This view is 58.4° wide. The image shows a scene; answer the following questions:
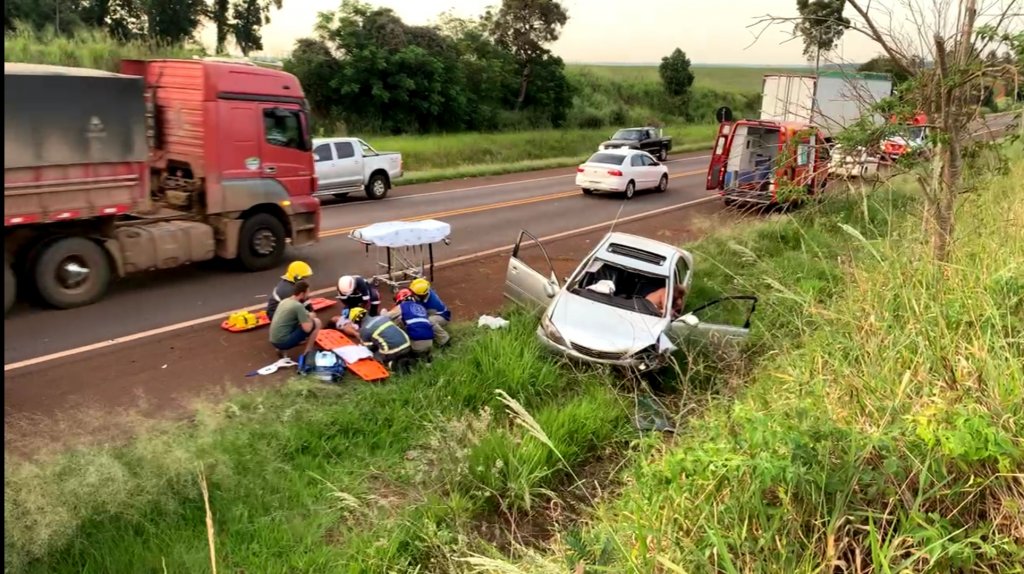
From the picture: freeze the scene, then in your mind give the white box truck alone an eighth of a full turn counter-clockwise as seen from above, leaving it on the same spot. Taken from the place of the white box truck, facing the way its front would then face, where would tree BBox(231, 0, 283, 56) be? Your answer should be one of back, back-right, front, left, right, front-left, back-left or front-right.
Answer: front-left

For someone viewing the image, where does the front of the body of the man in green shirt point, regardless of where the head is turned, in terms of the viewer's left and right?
facing away from the viewer and to the right of the viewer

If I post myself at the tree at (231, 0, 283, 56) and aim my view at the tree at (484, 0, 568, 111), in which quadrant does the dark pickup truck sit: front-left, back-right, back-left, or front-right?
front-right

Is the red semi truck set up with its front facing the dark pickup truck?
yes

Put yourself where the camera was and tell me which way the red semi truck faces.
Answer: facing away from the viewer and to the right of the viewer

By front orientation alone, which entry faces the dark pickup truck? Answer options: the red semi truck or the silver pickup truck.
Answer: the red semi truck

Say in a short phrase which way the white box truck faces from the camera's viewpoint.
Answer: facing away from the viewer and to the right of the viewer

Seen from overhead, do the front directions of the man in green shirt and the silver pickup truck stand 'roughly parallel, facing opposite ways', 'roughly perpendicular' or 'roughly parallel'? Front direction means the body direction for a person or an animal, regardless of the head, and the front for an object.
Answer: roughly parallel, facing opposite ways

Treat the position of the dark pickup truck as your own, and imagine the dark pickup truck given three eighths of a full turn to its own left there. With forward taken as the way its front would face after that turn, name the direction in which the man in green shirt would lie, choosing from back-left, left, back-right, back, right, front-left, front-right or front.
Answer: right

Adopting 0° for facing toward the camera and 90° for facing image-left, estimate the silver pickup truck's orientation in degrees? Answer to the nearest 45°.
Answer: approximately 45°

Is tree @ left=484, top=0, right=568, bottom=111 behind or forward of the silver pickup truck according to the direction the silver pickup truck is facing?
behind

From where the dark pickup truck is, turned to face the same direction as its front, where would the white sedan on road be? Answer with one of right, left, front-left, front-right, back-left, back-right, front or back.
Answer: front-left

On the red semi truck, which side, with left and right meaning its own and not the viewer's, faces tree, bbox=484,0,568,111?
front

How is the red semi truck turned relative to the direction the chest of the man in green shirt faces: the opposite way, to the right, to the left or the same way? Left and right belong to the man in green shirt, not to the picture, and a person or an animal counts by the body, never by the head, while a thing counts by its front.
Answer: the same way

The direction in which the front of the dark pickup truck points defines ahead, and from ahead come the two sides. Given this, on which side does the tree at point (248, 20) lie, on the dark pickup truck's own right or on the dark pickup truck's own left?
on the dark pickup truck's own right

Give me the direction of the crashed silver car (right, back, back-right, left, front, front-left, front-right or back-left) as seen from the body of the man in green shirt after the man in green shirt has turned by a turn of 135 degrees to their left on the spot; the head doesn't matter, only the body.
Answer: back

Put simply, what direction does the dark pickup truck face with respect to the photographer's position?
facing the viewer and to the left of the viewer

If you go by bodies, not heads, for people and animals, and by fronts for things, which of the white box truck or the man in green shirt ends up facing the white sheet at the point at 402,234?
the man in green shirt
